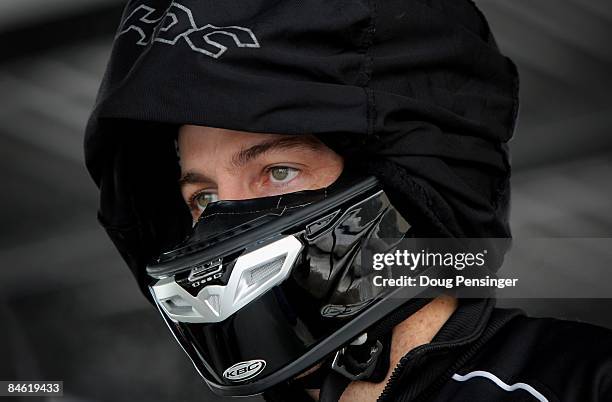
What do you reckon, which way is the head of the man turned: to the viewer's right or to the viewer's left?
to the viewer's left

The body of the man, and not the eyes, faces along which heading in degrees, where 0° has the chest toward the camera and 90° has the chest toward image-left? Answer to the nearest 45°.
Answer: approximately 45°
